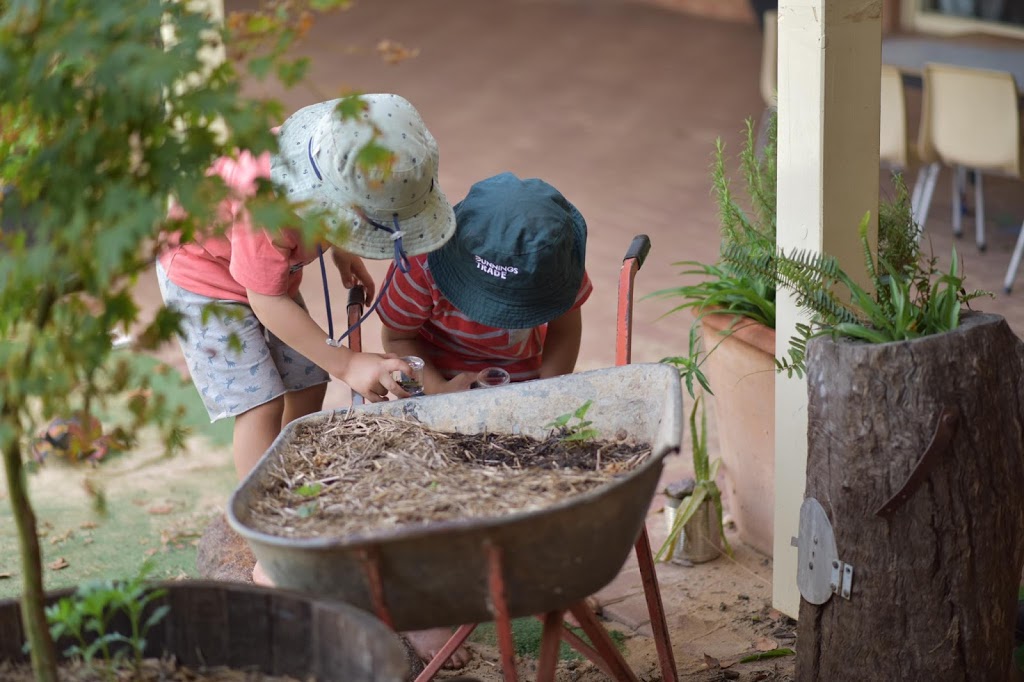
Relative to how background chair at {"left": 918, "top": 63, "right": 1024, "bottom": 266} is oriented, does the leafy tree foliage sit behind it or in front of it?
behind

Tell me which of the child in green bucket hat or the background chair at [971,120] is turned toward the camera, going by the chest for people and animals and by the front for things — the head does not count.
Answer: the child in green bucket hat

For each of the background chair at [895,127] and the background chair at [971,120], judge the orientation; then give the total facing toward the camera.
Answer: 0

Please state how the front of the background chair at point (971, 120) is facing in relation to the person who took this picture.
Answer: facing away from the viewer and to the right of the viewer

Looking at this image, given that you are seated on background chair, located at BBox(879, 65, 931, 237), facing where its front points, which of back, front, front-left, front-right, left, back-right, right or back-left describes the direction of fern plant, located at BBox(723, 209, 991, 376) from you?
back-right

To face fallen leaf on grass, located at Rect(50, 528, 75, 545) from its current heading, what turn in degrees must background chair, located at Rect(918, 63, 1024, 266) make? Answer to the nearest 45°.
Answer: approximately 180°

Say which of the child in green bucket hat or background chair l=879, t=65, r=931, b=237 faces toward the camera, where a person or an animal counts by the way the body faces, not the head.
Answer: the child in green bucket hat

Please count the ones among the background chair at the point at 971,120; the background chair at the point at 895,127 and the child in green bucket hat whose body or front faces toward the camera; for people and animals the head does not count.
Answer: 1

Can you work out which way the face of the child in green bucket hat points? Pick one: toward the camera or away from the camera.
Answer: toward the camera

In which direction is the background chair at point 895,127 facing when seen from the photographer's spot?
facing away from the viewer and to the right of the viewer

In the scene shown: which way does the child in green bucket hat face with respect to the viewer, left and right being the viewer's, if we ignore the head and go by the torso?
facing the viewer
